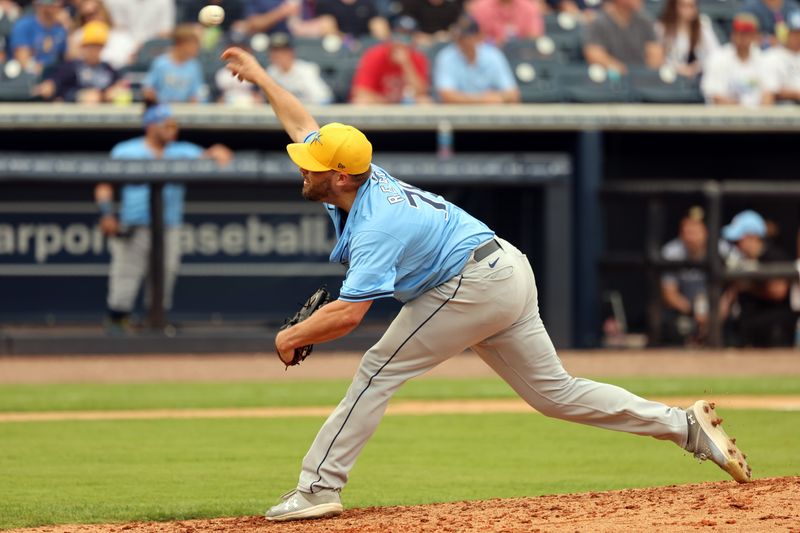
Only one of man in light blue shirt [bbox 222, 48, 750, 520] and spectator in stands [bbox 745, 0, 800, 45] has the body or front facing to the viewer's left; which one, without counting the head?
the man in light blue shirt

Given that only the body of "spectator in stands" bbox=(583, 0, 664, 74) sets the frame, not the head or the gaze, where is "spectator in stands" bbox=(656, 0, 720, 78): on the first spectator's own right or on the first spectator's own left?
on the first spectator's own left

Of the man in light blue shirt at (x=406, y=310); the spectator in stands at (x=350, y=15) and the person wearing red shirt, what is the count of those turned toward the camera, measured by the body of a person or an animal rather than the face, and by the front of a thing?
2

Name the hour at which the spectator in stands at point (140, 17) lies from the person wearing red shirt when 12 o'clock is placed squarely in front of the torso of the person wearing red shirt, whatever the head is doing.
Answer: The spectator in stands is roughly at 4 o'clock from the person wearing red shirt.

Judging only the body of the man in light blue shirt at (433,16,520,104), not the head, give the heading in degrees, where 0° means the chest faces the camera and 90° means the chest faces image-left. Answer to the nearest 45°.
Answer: approximately 0°

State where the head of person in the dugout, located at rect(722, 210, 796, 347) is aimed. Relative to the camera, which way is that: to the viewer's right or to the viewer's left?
to the viewer's left

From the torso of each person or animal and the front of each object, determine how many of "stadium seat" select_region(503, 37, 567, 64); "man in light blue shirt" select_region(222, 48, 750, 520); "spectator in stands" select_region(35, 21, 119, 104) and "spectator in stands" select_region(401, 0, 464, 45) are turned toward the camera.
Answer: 3

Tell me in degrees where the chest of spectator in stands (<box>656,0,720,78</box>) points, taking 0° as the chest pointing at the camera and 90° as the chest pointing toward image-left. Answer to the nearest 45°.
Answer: approximately 0°

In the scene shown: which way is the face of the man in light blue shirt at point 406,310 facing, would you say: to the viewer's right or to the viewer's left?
to the viewer's left
